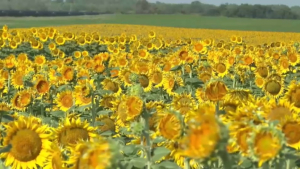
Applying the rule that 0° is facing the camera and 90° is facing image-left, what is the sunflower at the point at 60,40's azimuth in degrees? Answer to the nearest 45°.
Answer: approximately 0°

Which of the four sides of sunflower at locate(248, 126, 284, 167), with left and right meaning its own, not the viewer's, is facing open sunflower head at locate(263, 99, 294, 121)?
back

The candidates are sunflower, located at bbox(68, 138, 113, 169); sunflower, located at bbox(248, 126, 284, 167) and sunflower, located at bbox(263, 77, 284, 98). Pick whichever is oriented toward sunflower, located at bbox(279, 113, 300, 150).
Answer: sunflower, located at bbox(263, 77, 284, 98)
